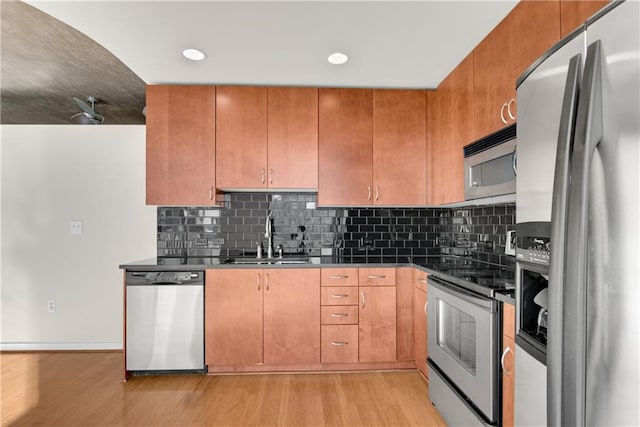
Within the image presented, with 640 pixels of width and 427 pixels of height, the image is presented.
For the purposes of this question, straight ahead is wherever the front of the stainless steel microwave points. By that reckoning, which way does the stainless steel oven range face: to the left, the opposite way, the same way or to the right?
the same way

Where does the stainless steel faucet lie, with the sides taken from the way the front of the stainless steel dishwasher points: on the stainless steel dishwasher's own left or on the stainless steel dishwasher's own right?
on the stainless steel dishwasher's own left

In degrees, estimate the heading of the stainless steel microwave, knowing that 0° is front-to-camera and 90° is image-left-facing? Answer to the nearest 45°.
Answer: approximately 45°

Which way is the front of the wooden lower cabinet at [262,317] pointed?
toward the camera

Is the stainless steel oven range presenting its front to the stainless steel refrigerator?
no

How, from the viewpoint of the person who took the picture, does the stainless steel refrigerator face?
facing the viewer and to the left of the viewer

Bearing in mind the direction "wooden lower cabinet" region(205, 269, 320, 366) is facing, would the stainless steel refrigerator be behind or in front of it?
in front

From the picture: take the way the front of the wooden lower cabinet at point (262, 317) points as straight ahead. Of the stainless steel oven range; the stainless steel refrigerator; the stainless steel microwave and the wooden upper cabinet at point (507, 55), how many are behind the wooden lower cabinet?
0

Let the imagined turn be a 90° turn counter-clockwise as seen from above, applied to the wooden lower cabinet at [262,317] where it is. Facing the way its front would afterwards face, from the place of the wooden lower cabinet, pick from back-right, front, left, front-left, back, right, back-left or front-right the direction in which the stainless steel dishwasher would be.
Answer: back

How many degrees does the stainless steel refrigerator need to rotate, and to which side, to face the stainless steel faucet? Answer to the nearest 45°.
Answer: approximately 90° to its right

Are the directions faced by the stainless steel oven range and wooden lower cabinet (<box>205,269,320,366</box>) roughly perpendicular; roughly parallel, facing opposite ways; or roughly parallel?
roughly perpendicular

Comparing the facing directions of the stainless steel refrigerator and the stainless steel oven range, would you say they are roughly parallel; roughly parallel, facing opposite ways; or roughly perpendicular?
roughly parallel

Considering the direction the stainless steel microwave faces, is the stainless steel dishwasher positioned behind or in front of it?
in front

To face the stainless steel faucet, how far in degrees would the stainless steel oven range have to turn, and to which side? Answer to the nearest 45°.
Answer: approximately 90° to its right

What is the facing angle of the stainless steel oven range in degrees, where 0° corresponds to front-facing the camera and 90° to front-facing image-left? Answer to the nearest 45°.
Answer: approximately 45°
